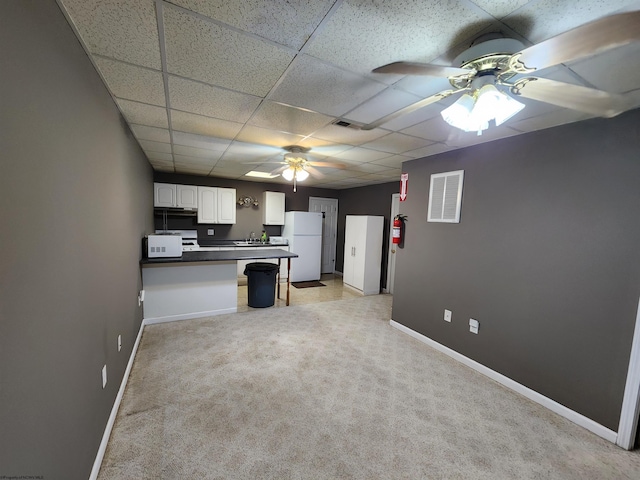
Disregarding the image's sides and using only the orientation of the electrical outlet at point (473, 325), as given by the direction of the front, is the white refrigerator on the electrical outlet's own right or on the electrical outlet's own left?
on the electrical outlet's own right

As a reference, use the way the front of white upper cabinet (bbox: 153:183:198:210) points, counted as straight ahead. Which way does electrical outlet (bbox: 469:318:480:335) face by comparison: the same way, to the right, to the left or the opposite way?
to the right

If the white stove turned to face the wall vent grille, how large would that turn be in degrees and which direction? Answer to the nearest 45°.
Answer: approximately 45° to its left

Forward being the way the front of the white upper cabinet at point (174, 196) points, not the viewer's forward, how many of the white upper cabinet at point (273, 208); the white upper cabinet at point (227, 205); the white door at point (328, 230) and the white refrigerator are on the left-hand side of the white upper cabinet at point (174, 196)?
4

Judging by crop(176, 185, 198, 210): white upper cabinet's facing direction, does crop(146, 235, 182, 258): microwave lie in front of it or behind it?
in front

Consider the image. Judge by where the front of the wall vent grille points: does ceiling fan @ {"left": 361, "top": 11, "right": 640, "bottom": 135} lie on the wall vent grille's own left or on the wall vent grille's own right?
on the wall vent grille's own left

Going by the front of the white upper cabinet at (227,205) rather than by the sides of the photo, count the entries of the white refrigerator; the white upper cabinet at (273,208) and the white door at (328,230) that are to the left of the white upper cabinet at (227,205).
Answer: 3

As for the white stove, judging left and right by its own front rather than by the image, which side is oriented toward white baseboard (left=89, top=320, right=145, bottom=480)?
front

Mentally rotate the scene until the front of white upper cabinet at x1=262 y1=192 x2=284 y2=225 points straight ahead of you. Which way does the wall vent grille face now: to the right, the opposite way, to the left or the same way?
to the right

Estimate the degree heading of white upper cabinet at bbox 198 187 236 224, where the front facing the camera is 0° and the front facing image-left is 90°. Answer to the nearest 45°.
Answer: approximately 0°

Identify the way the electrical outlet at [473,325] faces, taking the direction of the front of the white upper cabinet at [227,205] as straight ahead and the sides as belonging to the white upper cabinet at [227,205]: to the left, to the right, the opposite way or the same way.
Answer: to the right

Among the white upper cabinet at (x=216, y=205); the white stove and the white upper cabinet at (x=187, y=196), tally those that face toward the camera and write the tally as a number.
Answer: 3
